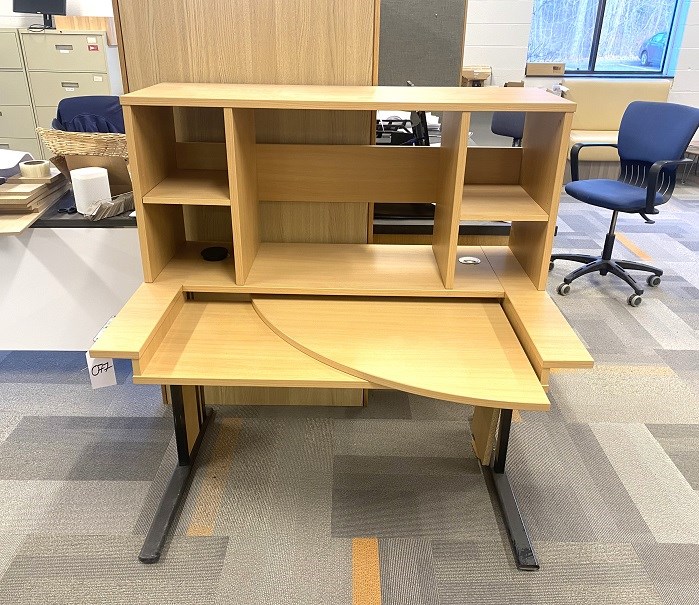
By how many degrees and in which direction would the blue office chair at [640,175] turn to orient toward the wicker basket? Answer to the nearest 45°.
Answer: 0° — it already faces it

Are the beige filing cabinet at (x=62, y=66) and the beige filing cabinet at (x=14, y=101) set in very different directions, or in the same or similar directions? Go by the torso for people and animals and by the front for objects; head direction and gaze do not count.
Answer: same or similar directions

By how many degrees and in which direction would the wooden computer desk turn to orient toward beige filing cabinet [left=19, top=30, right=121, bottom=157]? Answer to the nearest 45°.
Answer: approximately 135° to its right

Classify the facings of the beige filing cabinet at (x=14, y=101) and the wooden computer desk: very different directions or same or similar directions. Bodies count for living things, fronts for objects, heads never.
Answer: same or similar directions

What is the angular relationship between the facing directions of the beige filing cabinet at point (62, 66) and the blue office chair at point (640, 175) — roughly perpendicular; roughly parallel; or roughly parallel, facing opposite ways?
roughly perpendicular

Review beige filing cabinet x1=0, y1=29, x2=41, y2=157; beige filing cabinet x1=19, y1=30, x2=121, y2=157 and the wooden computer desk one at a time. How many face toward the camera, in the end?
3

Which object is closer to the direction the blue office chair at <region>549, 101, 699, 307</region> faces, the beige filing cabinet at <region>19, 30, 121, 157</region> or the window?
the beige filing cabinet

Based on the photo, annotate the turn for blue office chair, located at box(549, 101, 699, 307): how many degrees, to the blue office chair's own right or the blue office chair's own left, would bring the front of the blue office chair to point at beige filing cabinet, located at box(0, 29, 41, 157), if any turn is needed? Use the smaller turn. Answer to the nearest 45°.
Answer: approximately 45° to the blue office chair's own right

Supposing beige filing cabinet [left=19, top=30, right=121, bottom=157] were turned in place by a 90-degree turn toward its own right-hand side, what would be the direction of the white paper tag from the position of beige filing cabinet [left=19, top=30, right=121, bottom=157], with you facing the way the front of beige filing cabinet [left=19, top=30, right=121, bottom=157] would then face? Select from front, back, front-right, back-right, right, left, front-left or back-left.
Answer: left

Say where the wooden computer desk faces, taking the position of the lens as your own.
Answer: facing the viewer

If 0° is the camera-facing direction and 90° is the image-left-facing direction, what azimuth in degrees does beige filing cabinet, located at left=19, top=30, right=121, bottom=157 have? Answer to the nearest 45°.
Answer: approximately 0°

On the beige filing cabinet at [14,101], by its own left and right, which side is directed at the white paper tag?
front

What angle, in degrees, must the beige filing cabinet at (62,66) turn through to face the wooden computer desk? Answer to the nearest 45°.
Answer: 0° — it already faces it

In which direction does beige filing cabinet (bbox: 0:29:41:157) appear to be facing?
toward the camera

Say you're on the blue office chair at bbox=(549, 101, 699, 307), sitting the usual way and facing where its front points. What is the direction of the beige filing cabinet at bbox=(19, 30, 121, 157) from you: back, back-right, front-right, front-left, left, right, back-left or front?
front-right

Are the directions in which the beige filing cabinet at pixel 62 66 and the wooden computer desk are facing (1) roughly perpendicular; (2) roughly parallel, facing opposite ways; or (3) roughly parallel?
roughly parallel

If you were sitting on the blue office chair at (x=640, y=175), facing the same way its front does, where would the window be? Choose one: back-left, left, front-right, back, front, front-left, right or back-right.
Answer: back-right

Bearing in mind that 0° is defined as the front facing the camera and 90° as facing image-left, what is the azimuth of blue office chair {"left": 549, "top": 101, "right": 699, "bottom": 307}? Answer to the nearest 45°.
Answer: approximately 45°
